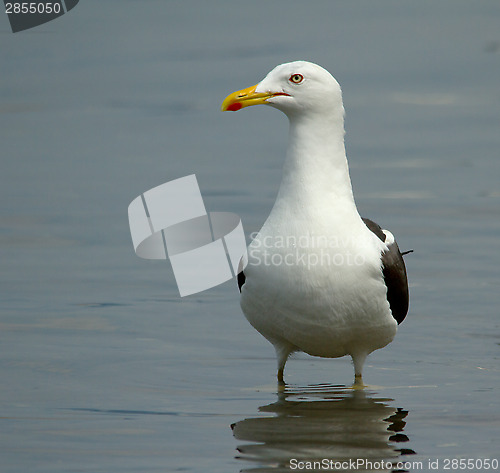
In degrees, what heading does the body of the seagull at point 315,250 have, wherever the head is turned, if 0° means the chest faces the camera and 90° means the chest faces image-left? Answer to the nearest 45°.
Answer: approximately 0°
